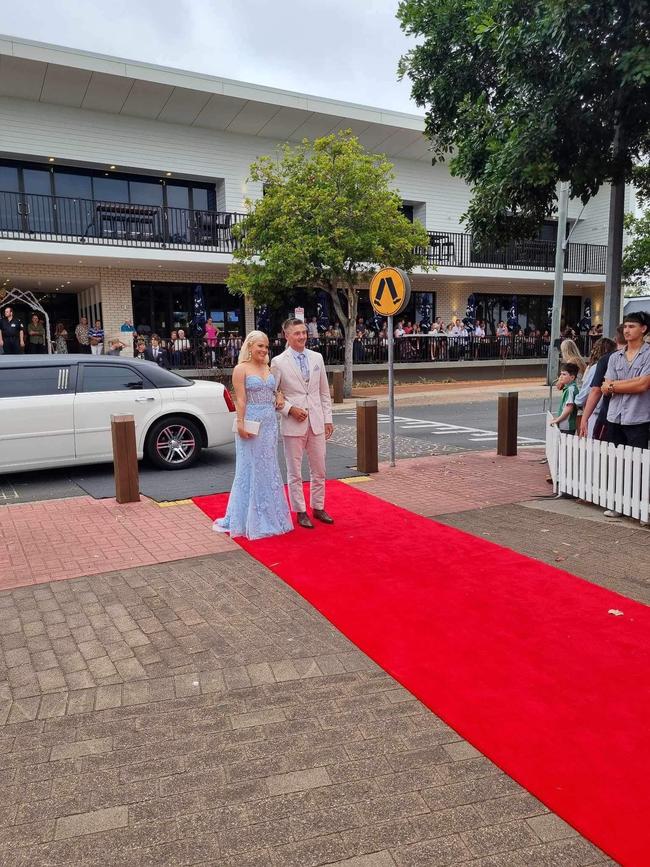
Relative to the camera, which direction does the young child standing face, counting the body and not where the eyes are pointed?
to the viewer's left

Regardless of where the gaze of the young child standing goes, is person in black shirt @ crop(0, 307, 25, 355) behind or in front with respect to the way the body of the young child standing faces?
in front

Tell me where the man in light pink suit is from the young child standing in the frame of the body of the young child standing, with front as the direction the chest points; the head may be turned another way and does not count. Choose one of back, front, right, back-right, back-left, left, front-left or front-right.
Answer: front-left

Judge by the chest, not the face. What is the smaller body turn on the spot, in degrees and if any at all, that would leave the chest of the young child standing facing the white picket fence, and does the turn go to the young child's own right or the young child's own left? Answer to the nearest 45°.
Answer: approximately 90° to the young child's own left

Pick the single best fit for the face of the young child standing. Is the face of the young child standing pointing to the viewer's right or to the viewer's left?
to the viewer's left

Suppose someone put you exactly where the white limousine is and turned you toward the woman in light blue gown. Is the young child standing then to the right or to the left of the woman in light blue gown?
left
